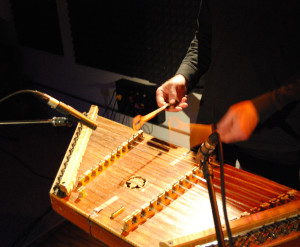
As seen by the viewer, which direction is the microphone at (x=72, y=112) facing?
to the viewer's right
